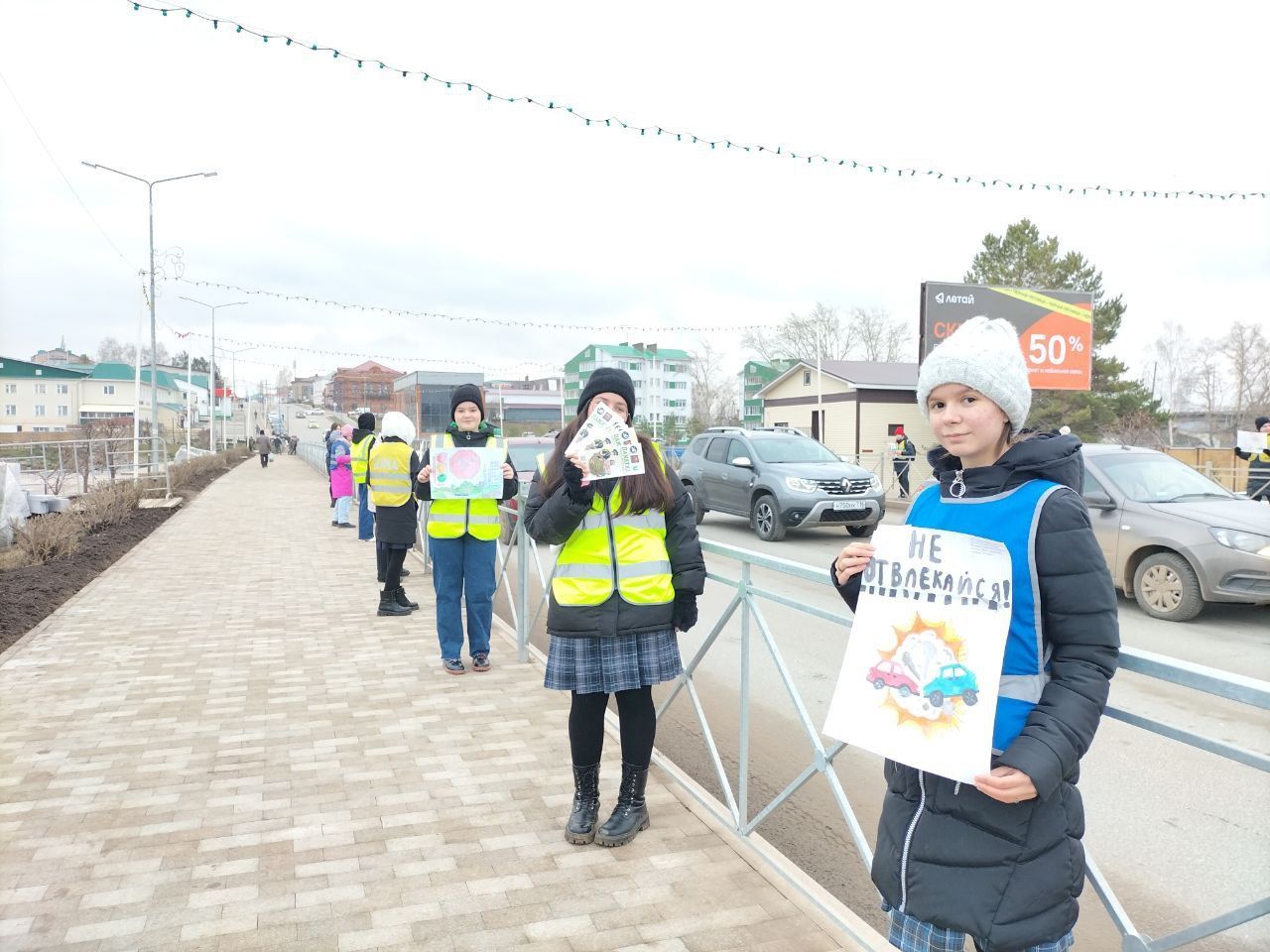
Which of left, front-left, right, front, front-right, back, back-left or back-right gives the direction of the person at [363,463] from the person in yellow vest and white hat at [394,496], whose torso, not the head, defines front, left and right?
front-left

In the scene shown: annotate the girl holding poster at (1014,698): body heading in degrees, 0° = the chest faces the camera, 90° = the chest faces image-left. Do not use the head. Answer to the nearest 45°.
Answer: approximately 45°

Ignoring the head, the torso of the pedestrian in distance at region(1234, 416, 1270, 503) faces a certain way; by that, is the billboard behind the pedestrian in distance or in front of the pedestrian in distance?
behind

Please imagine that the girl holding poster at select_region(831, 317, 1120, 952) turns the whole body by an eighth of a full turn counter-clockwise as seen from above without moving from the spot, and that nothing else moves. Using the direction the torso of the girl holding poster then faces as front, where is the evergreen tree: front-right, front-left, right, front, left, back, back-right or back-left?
back

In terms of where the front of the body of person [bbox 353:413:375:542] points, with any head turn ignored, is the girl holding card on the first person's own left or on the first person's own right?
on the first person's own right

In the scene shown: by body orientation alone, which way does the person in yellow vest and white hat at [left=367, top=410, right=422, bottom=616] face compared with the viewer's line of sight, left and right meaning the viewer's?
facing away from the viewer and to the right of the viewer
